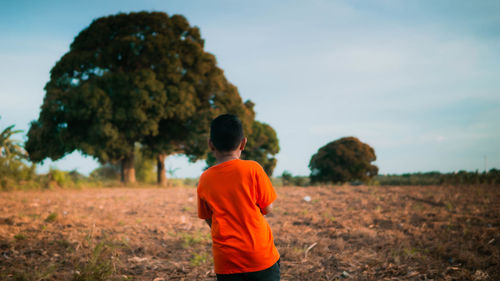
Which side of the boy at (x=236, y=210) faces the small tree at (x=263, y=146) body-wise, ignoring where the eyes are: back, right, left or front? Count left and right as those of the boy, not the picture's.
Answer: front

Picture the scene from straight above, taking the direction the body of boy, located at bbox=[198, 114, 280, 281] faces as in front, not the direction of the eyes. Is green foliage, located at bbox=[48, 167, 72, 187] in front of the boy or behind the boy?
in front

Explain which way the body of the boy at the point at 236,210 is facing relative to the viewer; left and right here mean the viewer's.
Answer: facing away from the viewer

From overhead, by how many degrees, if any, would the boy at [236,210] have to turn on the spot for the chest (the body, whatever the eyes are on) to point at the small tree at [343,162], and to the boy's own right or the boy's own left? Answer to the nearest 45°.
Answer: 0° — they already face it

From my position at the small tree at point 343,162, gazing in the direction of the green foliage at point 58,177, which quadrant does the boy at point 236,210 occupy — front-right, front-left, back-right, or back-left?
front-left

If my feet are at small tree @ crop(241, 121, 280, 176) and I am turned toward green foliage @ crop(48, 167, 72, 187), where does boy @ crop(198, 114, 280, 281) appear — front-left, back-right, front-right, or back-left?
front-left

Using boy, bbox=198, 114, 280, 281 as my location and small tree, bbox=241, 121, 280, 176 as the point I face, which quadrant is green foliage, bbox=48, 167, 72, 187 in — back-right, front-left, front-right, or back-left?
front-left
